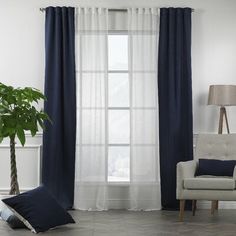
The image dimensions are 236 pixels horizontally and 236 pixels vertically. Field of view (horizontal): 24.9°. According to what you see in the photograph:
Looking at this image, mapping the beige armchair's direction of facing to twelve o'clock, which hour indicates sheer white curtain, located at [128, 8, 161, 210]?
The sheer white curtain is roughly at 5 o'clock from the beige armchair.

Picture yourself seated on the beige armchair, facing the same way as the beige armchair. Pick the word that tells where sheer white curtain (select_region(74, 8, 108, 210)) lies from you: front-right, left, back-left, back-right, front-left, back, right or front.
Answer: back-right

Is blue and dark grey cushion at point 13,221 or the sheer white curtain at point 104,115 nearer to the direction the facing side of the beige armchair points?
the blue and dark grey cushion

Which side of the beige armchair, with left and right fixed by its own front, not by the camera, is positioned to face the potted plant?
right

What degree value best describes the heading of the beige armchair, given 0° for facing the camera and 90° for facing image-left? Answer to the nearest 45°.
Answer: approximately 0°

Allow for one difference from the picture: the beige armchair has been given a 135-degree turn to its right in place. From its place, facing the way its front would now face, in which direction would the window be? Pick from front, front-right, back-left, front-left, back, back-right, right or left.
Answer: front

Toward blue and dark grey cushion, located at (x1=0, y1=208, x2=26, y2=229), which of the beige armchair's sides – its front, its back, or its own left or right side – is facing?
right

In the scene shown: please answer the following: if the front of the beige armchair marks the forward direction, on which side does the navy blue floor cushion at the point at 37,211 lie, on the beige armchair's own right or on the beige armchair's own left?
on the beige armchair's own right

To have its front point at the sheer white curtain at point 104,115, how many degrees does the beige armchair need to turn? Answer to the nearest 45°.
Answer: approximately 135° to its right

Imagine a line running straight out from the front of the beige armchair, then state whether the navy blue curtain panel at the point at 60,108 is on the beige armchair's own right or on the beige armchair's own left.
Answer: on the beige armchair's own right

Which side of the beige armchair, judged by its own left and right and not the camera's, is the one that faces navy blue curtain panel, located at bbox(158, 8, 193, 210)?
back
